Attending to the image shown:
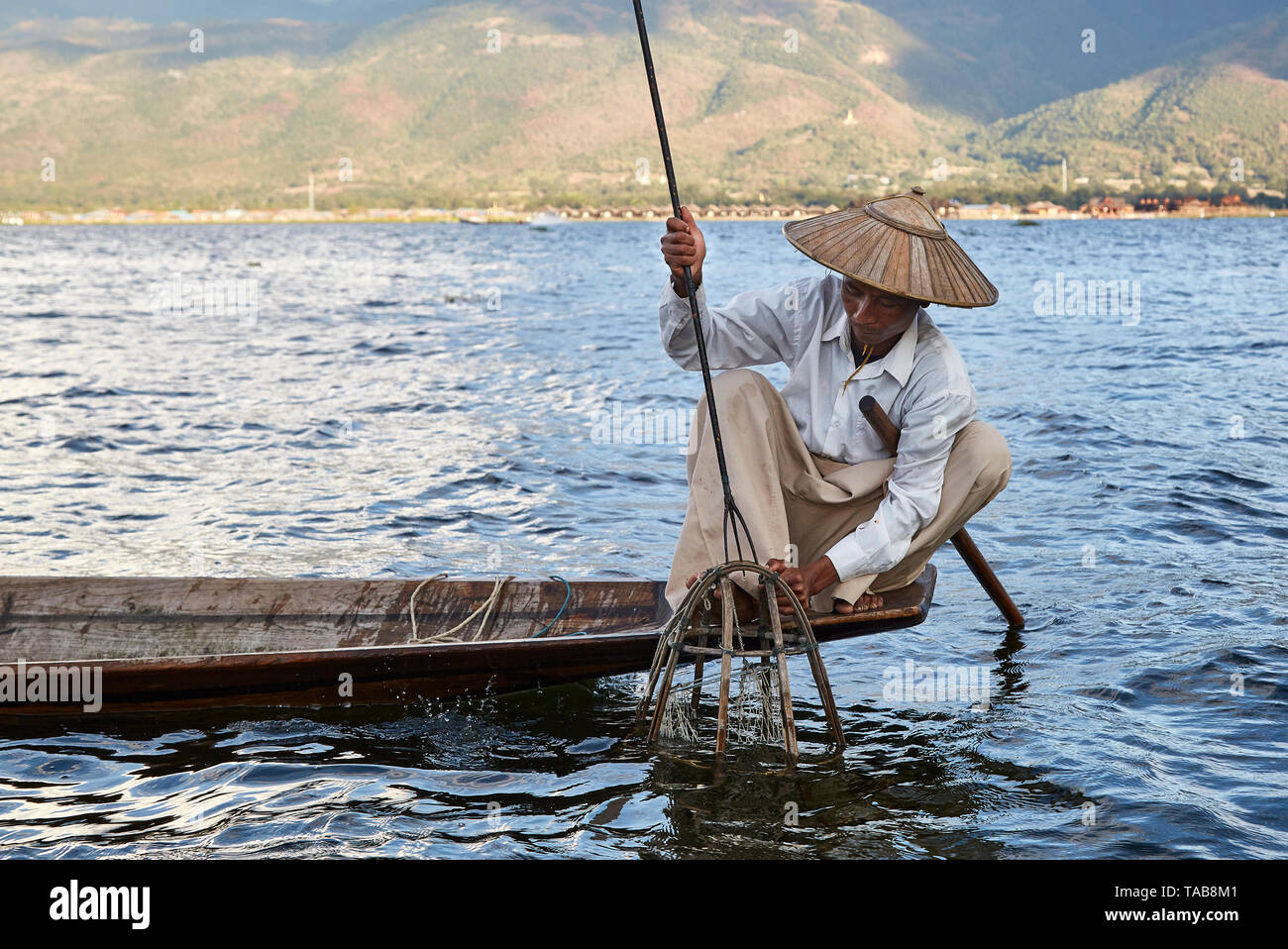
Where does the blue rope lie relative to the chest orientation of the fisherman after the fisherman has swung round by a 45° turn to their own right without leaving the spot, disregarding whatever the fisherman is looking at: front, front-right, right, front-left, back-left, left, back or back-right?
front-right

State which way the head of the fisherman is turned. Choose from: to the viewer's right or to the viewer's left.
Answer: to the viewer's left
